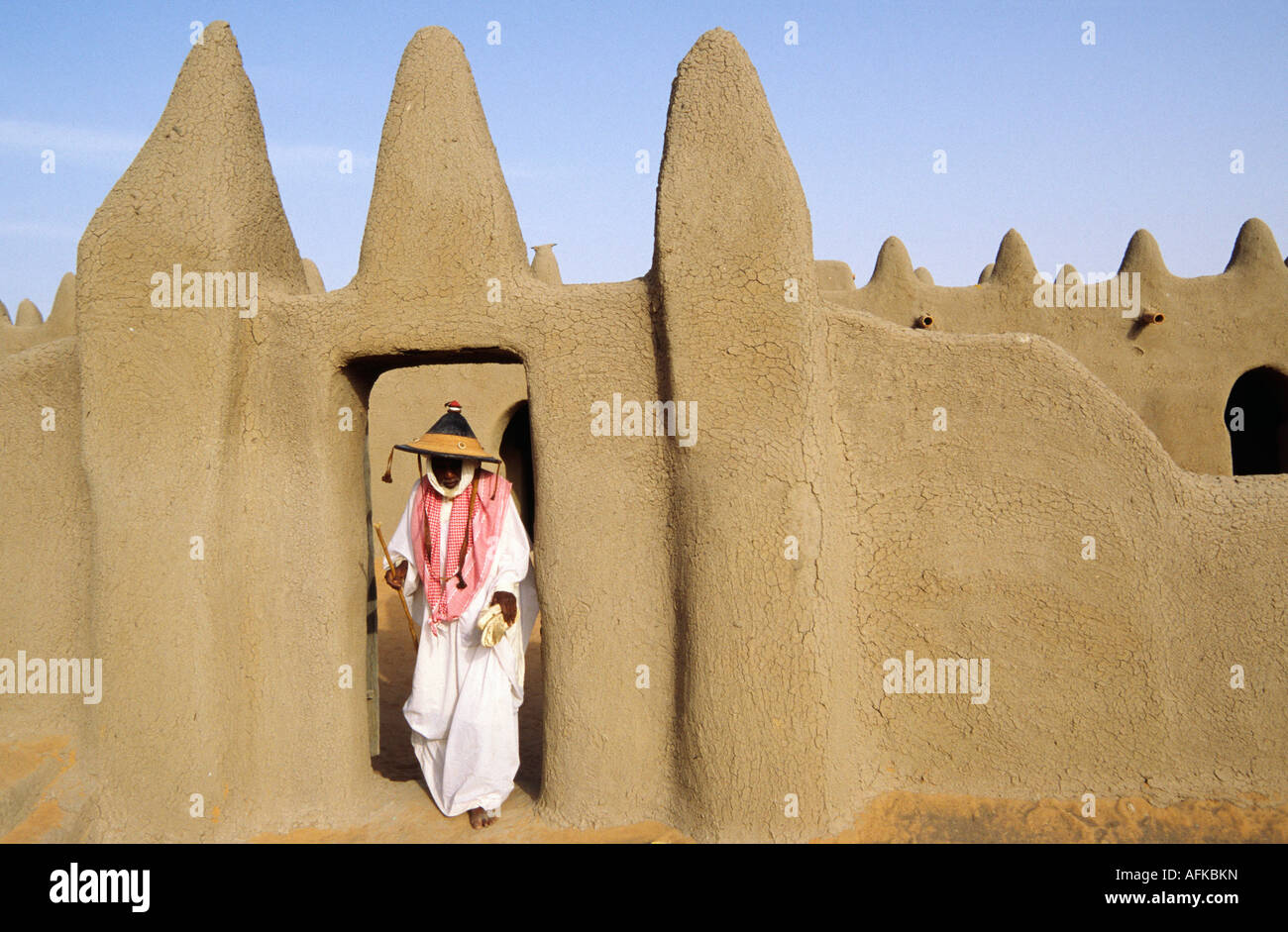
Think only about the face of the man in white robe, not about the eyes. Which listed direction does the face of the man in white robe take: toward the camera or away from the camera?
toward the camera

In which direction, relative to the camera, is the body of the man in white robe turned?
toward the camera
